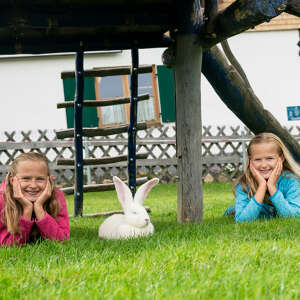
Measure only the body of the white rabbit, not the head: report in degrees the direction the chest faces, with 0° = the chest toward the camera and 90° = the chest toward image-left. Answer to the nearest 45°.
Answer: approximately 315°

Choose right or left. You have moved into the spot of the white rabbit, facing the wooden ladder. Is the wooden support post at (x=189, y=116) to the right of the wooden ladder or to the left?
right

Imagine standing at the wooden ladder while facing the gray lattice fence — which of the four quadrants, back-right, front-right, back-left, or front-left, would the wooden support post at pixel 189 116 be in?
back-right

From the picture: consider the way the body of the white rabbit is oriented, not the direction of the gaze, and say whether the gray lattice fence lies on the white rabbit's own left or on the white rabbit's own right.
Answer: on the white rabbit's own left

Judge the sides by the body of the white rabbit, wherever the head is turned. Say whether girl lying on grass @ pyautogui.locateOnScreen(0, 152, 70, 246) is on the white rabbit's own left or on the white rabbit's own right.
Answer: on the white rabbit's own right
